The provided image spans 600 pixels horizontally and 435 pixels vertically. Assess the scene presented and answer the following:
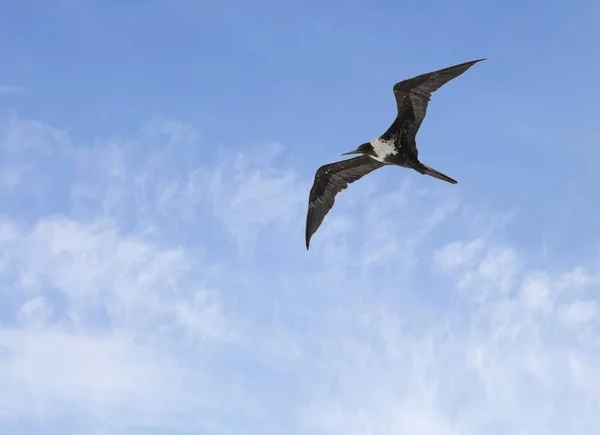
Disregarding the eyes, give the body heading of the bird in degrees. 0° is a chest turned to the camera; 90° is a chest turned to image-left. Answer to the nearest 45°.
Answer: approximately 90°
